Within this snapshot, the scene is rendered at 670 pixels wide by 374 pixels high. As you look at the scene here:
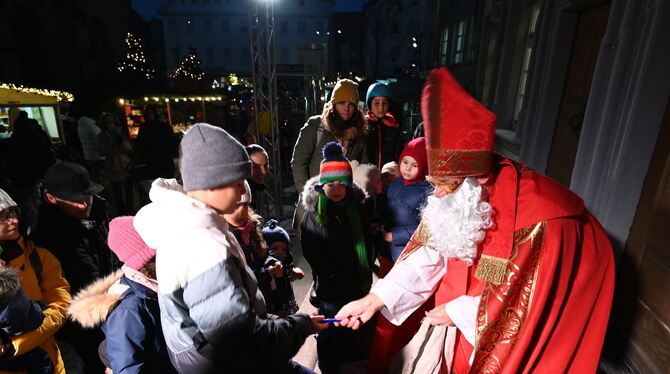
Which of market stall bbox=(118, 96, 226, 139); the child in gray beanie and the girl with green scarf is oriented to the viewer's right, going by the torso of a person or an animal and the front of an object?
the child in gray beanie

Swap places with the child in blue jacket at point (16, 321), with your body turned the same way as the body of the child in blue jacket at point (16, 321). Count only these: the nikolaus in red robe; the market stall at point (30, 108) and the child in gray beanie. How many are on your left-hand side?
1

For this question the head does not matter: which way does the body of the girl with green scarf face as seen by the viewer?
toward the camera

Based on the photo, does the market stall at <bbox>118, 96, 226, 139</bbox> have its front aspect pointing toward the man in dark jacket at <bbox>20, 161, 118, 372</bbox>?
yes

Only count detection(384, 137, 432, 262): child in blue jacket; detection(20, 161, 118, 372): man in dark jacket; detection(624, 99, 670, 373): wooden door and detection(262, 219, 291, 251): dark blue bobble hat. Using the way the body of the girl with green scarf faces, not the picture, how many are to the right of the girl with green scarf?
2

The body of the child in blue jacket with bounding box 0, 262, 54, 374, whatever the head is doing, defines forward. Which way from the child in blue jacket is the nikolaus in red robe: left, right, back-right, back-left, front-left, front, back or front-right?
front-right

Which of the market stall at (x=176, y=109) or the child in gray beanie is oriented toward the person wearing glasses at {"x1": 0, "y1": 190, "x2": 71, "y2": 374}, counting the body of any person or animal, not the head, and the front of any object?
the market stall

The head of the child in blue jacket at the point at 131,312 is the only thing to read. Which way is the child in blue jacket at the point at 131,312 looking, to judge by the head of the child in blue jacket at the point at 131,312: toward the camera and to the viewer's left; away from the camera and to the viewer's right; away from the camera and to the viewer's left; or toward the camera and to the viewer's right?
away from the camera and to the viewer's right

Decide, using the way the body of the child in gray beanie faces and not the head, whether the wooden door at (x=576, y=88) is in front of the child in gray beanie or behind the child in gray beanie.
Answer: in front

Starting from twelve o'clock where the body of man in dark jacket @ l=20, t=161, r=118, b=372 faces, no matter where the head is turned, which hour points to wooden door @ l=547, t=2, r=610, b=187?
The wooden door is roughly at 11 o'clock from the man in dark jacket.

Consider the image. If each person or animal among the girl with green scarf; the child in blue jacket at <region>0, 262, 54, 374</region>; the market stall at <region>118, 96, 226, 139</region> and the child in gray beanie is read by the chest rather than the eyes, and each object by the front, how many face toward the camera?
2

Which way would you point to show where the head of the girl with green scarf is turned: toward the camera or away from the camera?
toward the camera

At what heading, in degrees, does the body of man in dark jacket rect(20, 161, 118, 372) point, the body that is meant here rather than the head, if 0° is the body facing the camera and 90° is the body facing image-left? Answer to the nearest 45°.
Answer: approximately 315°

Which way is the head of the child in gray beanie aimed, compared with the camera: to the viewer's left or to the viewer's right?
to the viewer's right

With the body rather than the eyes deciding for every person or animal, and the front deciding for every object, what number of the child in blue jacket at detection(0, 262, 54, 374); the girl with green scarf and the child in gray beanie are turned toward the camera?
1

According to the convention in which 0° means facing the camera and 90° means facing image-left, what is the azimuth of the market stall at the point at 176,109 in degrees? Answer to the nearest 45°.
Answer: approximately 0°

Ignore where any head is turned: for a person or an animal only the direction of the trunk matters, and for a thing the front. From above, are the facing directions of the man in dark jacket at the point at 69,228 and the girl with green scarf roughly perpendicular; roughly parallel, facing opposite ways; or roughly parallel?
roughly perpendicular

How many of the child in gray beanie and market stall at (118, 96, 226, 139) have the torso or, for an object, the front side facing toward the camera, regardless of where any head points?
1

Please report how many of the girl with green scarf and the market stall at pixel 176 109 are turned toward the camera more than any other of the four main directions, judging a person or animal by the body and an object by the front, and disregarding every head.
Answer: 2
